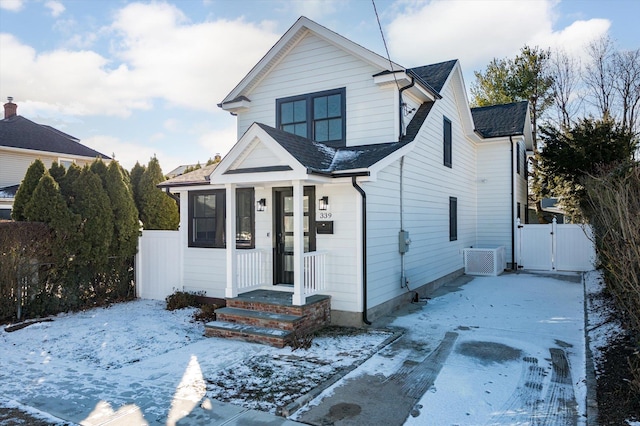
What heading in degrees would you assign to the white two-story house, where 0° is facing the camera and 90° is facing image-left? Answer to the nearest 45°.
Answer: approximately 45°

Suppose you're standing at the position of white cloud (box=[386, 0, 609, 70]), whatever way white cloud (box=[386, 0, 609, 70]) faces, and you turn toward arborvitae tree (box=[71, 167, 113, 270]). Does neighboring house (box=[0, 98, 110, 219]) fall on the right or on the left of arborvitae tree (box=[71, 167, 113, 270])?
right

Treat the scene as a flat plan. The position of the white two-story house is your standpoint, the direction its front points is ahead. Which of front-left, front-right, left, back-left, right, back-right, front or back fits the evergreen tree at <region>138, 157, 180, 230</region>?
right

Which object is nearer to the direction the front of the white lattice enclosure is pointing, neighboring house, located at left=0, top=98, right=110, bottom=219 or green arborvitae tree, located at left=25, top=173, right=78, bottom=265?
the green arborvitae tree
